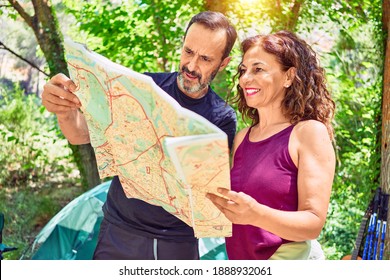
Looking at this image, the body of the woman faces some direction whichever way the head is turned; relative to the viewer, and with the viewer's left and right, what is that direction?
facing the viewer and to the left of the viewer

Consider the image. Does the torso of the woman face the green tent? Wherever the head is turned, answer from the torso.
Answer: no

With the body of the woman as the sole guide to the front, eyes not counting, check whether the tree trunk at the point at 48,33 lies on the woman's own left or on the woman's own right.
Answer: on the woman's own right

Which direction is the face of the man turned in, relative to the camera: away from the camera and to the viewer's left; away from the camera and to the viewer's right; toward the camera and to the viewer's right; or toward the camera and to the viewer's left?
toward the camera and to the viewer's left
